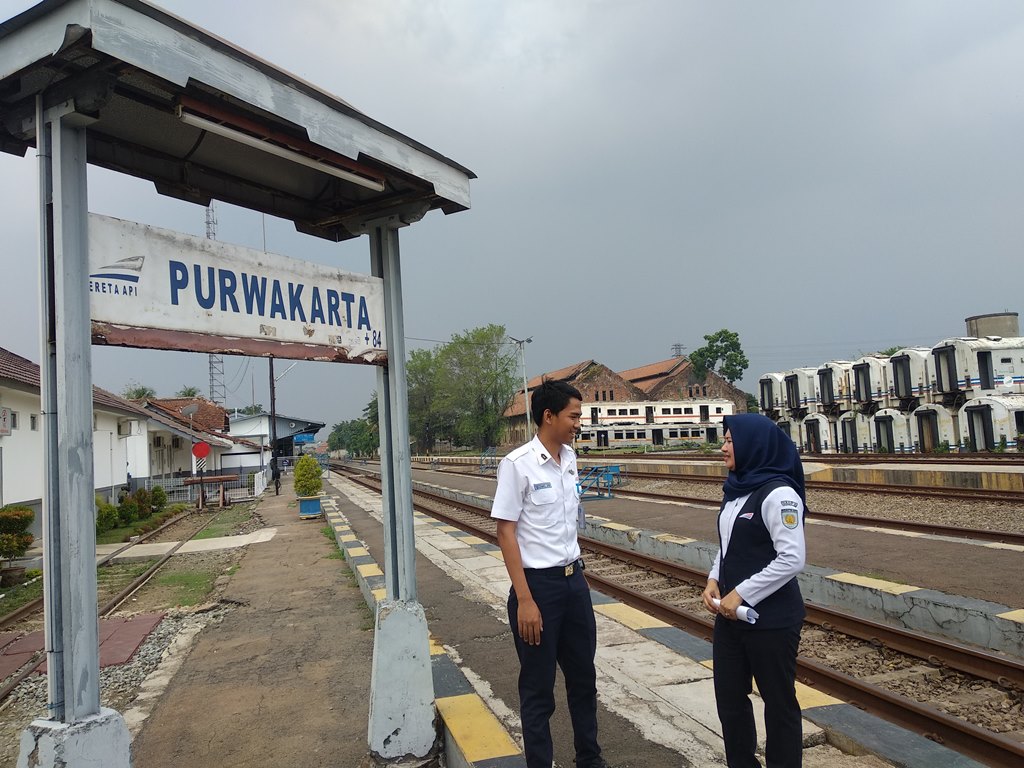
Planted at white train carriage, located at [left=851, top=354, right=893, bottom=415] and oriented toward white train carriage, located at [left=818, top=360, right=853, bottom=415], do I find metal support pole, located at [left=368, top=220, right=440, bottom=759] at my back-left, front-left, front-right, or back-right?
back-left

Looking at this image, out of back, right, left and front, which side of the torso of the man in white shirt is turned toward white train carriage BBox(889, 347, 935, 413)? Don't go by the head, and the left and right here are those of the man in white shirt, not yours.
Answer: left

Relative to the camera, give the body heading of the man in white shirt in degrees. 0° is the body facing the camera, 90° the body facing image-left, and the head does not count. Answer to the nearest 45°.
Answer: approximately 315°

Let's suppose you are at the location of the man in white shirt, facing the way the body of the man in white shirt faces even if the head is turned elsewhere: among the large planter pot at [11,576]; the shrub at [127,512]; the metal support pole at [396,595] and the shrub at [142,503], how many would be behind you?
4

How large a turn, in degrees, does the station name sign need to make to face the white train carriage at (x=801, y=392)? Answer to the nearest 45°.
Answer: approximately 90° to its left

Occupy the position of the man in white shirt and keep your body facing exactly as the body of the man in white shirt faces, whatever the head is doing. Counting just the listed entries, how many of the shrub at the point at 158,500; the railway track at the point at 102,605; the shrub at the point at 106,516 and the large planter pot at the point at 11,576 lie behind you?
4

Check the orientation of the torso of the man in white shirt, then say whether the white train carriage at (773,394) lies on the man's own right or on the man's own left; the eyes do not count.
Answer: on the man's own left

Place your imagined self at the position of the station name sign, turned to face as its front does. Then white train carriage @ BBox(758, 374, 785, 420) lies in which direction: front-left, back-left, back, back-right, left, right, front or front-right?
left

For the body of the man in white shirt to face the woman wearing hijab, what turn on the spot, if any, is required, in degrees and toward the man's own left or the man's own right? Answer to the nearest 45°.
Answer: approximately 45° to the man's own left

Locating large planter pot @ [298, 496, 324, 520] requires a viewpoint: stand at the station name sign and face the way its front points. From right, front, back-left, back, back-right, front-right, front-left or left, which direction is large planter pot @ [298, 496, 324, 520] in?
back-left

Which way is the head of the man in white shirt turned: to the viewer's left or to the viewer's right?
to the viewer's right

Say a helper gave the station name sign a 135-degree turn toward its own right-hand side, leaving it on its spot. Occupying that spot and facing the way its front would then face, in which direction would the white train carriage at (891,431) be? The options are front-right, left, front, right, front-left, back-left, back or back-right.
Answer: back-right

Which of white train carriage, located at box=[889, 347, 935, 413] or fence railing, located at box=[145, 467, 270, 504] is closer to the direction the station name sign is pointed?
the white train carriage

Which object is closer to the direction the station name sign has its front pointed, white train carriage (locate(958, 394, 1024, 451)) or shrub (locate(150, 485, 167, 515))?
the white train carriage

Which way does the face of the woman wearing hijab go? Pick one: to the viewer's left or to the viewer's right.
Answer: to the viewer's left

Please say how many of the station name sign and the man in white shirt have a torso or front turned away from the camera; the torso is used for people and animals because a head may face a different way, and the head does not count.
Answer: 0

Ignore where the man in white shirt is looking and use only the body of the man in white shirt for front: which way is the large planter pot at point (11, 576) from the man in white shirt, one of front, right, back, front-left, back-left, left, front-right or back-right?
back

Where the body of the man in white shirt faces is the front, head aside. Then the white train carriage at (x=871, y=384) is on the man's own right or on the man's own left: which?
on the man's own left
